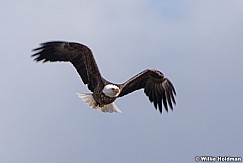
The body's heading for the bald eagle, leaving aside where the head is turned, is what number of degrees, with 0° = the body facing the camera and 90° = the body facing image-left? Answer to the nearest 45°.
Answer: approximately 315°
